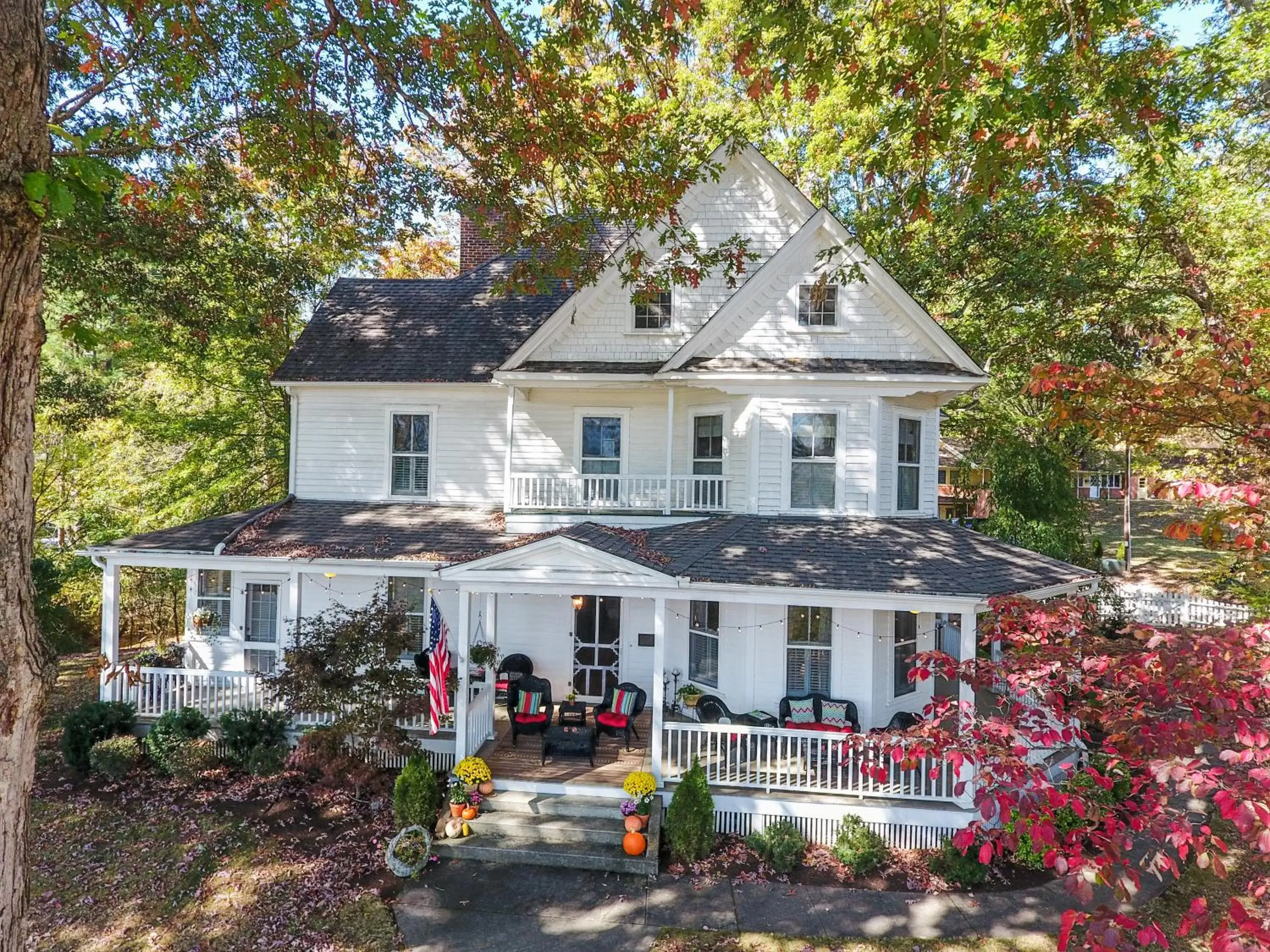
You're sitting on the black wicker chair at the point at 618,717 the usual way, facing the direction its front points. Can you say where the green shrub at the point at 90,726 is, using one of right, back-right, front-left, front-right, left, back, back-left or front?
front-right

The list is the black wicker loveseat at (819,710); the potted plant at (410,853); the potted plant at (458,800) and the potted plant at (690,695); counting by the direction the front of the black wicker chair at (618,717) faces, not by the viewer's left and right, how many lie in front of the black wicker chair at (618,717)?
2

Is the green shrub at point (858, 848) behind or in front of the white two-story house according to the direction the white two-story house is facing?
in front

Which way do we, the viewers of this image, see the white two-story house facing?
facing the viewer

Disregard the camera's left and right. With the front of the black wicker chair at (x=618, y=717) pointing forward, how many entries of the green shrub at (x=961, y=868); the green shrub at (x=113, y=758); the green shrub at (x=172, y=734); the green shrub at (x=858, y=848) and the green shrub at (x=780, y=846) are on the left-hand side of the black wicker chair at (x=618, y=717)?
3

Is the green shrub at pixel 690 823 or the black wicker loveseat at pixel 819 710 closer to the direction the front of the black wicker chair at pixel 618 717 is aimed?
the green shrub

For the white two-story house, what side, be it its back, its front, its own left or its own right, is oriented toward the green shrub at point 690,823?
front

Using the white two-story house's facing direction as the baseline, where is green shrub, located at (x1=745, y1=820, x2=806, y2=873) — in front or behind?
in front

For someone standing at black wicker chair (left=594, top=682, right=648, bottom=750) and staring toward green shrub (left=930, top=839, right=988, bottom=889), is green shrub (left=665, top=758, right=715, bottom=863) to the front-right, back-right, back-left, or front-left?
front-right

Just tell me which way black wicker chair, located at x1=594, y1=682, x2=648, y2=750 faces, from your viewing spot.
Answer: facing the viewer and to the left of the viewer
